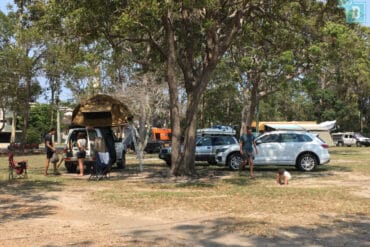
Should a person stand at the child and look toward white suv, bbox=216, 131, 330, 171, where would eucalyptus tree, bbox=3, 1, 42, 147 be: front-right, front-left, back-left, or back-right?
front-left

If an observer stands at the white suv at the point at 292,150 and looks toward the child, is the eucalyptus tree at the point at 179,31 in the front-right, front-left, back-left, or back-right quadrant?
front-right

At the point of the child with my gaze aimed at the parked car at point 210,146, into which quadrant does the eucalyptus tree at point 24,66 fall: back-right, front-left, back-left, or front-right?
front-left

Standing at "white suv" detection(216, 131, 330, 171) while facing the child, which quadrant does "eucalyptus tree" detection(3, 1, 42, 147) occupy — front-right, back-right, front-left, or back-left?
back-right

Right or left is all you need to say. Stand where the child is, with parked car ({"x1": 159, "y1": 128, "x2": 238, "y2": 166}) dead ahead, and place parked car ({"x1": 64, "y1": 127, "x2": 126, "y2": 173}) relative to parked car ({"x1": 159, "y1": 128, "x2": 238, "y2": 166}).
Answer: left

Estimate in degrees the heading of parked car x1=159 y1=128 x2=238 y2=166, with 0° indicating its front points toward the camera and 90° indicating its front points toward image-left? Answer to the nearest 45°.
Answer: approximately 90°

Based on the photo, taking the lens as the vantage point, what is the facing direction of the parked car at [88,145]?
facing away from the viewer and to the right of the viewer

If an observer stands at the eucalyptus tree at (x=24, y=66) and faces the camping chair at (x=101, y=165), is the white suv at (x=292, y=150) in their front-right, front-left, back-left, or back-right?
front-left

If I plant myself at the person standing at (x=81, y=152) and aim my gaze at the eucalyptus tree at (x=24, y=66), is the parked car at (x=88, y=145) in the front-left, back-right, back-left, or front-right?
front-right

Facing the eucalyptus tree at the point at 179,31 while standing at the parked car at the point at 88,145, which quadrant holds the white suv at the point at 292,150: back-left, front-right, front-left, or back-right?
front-left

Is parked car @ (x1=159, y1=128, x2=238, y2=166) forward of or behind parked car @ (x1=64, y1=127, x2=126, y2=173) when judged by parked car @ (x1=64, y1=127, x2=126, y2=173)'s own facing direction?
forward

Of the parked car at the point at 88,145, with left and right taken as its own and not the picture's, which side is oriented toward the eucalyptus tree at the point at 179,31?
right

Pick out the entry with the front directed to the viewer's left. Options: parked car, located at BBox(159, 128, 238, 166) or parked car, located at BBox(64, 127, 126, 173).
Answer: parked car, located at BBox(159, 128, 238, 166)
